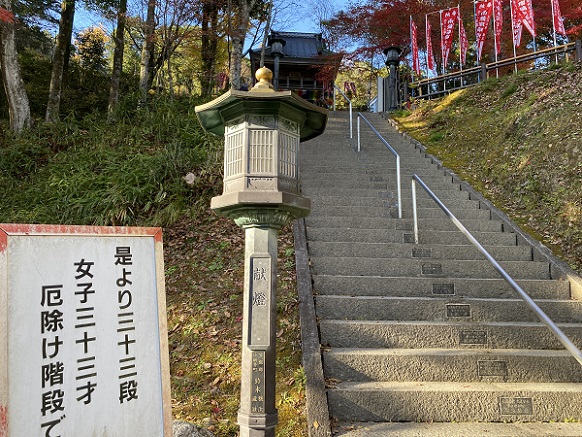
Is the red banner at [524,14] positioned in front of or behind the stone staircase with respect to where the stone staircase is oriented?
behind

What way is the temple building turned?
toward the camera

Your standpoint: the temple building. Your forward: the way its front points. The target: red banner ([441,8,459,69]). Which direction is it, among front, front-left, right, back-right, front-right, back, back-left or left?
front-left

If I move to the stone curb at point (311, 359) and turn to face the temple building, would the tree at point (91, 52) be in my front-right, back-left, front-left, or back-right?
front-left

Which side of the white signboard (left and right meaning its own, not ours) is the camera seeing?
front

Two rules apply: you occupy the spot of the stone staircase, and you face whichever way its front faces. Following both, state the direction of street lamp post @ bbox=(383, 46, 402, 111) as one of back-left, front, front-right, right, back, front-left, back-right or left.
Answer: back

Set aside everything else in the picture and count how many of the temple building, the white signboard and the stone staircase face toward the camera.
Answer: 3

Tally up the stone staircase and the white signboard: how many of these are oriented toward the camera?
2

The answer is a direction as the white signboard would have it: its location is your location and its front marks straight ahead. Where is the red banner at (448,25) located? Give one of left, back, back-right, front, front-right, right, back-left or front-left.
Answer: back-left

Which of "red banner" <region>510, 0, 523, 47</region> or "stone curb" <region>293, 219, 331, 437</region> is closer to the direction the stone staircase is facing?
the stone curb

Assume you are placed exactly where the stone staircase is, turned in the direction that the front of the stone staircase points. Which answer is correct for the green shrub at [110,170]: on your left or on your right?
on your right
